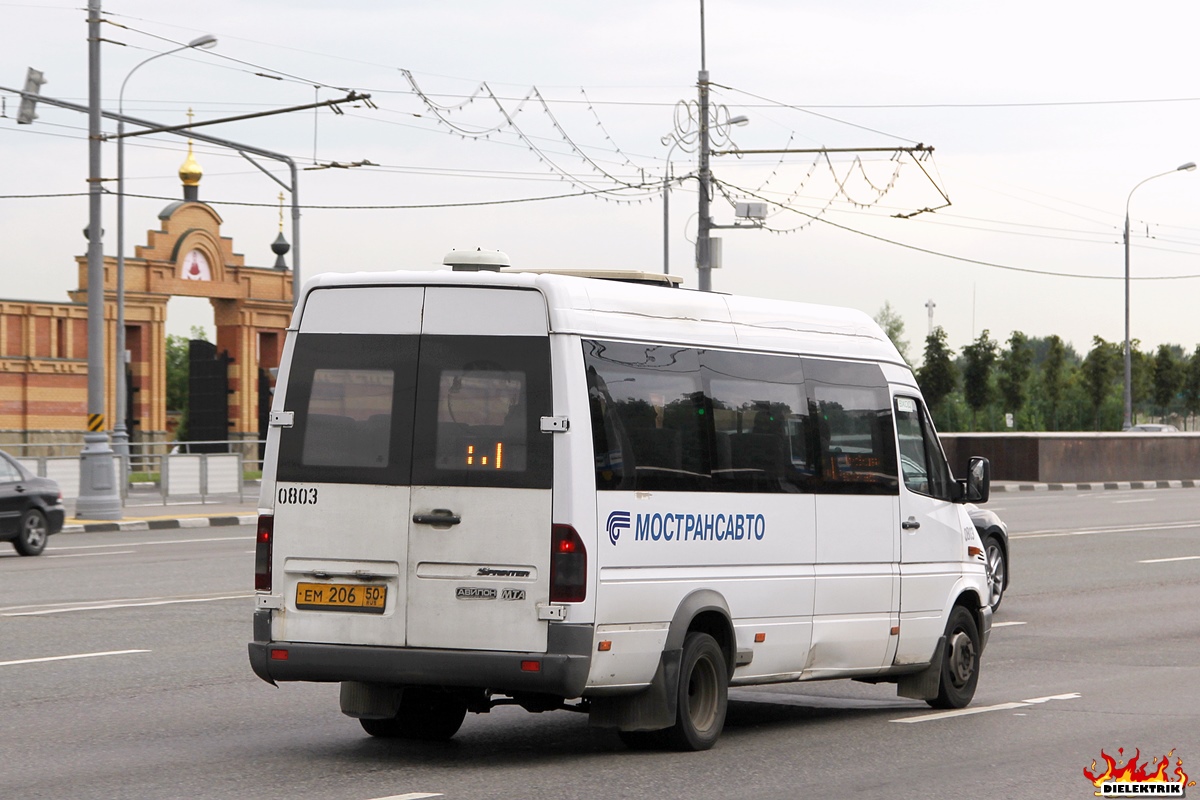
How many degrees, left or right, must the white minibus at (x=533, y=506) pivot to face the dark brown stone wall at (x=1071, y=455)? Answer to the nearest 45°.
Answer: approximately 45° to its left

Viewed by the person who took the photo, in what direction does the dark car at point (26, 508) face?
facing the viewer and to the left of the viewer

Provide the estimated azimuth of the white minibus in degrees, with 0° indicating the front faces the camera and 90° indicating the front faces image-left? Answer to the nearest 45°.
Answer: approximately 225°

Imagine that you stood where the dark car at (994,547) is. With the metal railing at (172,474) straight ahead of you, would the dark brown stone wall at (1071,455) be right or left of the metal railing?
right

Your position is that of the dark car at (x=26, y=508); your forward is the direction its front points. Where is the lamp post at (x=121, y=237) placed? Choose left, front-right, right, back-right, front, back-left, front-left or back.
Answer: back-right

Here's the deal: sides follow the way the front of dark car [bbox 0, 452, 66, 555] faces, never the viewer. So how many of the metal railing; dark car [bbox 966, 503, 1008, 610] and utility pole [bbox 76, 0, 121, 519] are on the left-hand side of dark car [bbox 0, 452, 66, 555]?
1

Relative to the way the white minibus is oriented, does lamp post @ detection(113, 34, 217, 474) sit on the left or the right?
on its left

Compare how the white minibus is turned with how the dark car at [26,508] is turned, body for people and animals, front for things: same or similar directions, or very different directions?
very different directions
